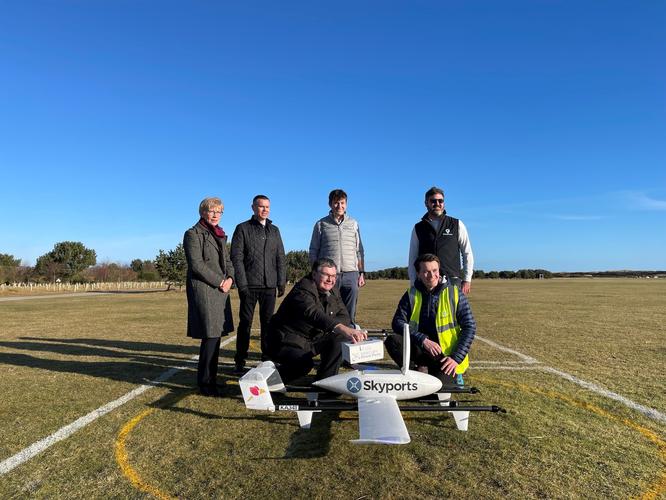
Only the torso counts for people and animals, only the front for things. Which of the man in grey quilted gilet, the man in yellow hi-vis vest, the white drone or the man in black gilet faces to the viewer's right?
the white drone

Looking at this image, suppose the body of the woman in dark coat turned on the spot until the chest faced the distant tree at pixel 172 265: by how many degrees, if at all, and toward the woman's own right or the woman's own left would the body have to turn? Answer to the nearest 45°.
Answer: approximately 135° to the woman's own left

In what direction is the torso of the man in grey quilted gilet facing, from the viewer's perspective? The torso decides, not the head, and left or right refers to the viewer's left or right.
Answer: facing the viewer

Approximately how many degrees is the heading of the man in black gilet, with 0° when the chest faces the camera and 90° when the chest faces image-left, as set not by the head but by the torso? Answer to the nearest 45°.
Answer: approximately 0°

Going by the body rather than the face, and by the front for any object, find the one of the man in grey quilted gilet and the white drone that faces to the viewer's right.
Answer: the white drone

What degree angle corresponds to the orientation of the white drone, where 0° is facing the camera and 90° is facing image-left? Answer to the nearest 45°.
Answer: approximately 270°

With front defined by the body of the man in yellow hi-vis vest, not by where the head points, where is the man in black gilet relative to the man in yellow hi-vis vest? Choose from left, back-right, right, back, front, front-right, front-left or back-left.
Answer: back

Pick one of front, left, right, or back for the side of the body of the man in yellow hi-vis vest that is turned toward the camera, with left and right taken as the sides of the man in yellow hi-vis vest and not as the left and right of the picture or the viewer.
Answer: front

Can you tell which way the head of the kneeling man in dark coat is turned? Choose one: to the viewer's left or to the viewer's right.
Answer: to the viewer's right

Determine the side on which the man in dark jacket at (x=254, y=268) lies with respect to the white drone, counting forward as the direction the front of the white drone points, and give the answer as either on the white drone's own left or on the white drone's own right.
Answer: on the white drone's own left

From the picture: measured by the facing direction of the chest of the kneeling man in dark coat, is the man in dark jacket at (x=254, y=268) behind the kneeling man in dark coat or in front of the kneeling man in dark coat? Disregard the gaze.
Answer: behind

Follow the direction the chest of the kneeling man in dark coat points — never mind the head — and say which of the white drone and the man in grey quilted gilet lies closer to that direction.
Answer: the white drone
